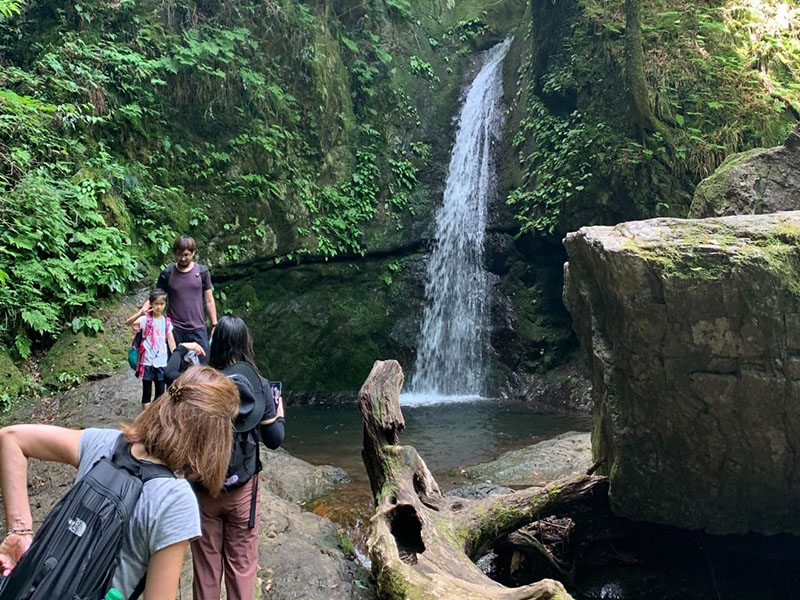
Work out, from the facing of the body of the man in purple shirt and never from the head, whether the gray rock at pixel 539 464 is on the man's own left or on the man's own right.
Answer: on the man's own left

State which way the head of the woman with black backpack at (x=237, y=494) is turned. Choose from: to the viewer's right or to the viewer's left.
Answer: to the viewer's right

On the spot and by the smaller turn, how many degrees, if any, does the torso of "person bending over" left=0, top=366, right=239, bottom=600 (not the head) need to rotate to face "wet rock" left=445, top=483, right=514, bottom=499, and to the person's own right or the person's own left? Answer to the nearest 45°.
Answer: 0° — they already face it

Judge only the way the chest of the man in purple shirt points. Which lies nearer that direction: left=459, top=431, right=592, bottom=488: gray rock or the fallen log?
the fallen log

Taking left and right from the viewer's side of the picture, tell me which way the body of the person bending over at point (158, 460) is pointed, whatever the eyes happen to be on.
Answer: facing away from the viewer and to the right of the viewer

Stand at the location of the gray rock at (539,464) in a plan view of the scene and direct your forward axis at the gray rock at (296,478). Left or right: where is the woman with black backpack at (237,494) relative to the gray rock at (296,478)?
left

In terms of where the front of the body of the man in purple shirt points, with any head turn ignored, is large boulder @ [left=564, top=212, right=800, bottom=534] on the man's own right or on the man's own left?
on the man's own left
